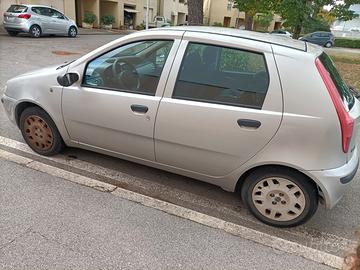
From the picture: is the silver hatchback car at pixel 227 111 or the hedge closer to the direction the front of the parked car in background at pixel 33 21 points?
the hedge

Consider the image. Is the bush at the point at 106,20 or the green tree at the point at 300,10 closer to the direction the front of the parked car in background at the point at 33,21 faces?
the bush

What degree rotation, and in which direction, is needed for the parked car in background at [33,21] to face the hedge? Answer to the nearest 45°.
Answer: approximately 45° to its right

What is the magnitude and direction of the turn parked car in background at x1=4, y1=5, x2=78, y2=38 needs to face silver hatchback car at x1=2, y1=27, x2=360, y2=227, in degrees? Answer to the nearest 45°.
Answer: approximately 135° to its right

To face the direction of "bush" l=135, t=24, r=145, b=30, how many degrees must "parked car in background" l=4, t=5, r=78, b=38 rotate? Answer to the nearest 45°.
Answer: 0° — it already faces it

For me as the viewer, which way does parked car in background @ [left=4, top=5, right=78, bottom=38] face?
facing away from the viewer and to the right of the viewer
